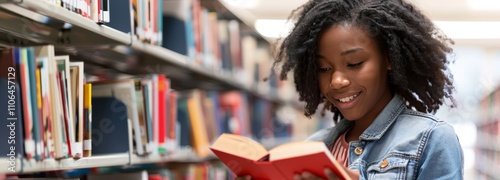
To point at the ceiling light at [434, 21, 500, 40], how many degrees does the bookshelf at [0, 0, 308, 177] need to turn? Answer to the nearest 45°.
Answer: approximately 90° to its left

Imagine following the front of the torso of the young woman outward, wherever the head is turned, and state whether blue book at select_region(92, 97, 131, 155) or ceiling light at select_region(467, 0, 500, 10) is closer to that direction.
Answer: the blue book

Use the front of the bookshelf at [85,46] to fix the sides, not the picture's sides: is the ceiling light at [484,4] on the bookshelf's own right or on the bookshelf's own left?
on the bookshelf's own left

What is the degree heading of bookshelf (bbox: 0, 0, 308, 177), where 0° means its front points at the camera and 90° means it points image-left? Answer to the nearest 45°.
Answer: approximately 315°

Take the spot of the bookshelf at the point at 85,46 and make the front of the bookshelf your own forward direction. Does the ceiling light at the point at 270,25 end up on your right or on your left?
on your left

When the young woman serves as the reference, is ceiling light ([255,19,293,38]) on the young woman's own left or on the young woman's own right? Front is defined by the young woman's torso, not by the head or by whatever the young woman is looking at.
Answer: on the young woman's own right

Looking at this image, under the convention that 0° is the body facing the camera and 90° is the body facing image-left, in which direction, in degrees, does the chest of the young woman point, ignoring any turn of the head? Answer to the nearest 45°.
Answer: approximately 45°
